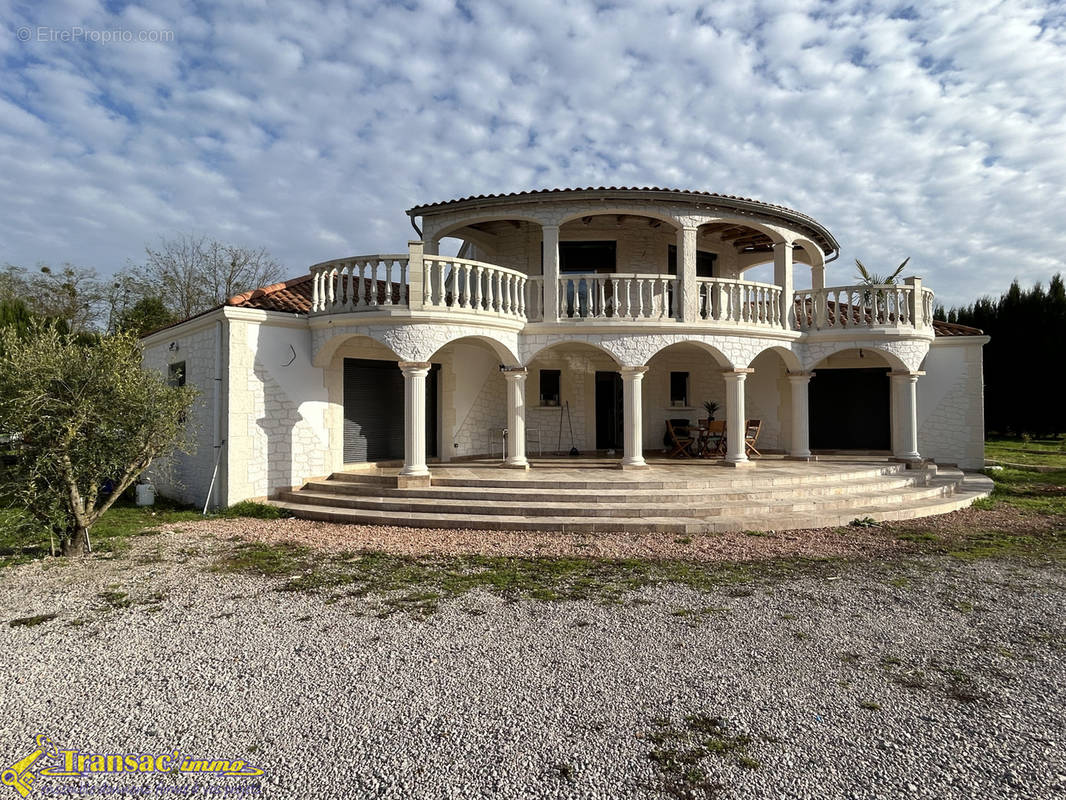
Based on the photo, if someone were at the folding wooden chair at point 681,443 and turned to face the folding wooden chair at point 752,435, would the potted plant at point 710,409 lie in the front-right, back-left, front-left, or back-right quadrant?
front-left

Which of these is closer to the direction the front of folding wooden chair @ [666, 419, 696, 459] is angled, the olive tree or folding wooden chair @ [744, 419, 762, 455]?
the folding wooden chair

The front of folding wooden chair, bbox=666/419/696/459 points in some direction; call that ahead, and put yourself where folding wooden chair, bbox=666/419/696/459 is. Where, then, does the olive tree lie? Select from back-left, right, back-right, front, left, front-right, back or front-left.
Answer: back-right

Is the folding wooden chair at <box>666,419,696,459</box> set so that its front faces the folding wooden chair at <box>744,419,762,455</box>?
yes

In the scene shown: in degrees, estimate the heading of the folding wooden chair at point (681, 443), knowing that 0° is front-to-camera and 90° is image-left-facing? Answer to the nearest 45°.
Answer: approximately 270°
